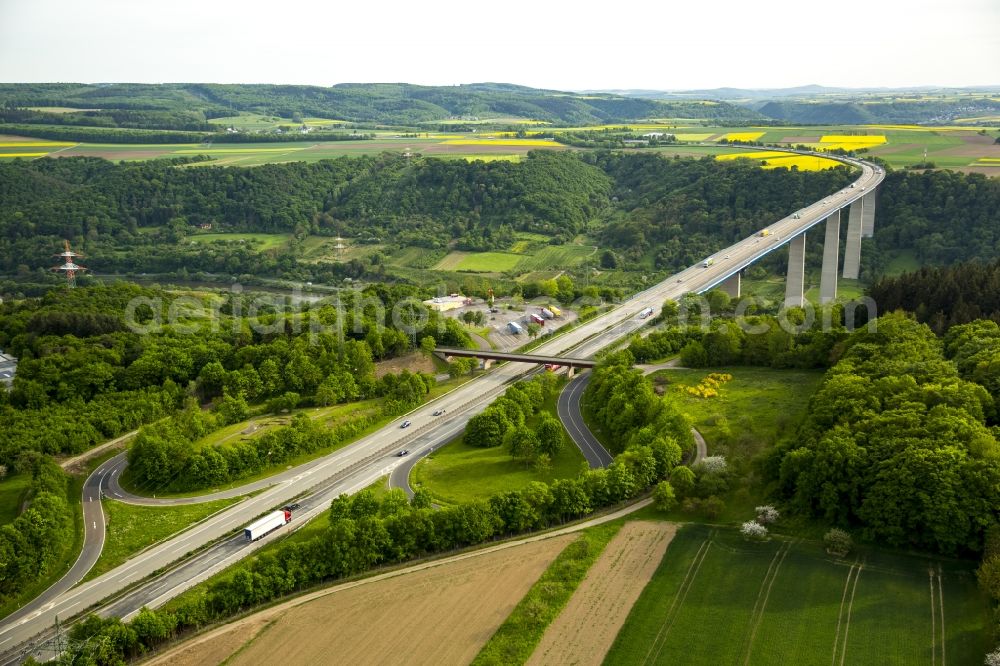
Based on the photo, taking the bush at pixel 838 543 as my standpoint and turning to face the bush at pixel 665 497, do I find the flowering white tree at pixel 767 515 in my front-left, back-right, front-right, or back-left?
front-right

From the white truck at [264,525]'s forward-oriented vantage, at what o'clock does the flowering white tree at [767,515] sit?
The flowering white tree is roughly at 2 o'clock from the white truck.

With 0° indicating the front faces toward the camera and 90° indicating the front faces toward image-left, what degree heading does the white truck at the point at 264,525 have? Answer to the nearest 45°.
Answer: approximately 225°

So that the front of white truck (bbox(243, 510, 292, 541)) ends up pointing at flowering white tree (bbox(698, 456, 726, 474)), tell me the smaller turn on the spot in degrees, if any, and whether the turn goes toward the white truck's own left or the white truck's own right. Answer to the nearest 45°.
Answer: approximately 45° to the white truck's own right

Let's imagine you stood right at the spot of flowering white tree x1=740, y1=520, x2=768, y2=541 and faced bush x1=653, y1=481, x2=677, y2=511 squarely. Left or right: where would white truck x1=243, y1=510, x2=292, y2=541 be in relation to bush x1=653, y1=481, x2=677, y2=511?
left

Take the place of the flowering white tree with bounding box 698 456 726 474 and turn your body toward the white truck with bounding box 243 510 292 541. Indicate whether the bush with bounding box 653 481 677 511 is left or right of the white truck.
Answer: left

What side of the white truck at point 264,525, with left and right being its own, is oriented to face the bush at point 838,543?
right

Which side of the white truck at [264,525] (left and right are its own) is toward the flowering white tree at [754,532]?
right

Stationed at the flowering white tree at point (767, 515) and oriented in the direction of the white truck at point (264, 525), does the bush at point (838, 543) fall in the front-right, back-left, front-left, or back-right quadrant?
back-left

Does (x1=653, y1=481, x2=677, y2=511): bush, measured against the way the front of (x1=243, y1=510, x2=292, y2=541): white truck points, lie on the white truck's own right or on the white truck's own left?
on the white truck's own right

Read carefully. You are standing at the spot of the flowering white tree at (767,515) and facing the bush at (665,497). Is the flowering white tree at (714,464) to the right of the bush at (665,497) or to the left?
right
